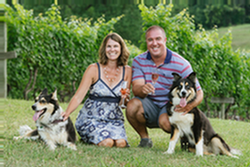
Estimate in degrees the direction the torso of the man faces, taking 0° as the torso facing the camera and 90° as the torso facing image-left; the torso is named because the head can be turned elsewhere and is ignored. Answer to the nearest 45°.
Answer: approximately 0°

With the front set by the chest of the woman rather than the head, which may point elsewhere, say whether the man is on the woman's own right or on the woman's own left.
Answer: on the woman's own left

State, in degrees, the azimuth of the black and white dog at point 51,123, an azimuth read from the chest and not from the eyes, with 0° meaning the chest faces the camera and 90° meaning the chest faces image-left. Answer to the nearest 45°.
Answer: approximately 45°

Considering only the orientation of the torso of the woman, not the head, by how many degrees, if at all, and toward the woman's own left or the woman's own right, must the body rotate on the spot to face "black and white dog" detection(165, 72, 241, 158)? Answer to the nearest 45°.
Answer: approximately 45° to the woman's own left

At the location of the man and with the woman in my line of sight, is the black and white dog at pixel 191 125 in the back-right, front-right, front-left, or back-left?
back-left

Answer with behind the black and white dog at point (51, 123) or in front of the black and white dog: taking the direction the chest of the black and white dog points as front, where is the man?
behind

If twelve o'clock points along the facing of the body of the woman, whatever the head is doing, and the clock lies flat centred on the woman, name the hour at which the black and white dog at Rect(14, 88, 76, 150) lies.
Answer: The black and white dog is roughly at 2 o'clock from the woman.

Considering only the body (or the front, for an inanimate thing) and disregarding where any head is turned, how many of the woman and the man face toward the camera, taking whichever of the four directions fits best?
2

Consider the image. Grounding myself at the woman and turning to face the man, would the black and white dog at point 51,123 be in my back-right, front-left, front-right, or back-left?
back-right
